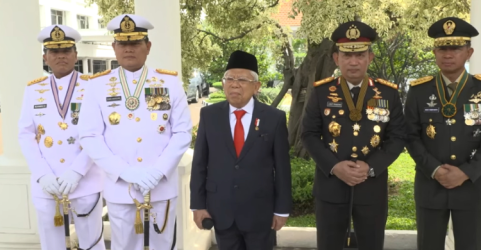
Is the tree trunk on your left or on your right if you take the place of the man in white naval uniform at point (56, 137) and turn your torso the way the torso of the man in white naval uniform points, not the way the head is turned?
on your left

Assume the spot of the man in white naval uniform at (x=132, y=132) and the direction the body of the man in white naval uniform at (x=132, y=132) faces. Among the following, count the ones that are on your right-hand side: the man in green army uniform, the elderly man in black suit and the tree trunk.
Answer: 0

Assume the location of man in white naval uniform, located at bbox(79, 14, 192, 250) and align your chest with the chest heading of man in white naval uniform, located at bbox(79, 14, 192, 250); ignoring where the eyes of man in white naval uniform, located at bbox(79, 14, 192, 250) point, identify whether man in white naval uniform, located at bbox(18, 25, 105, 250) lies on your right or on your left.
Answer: on your right

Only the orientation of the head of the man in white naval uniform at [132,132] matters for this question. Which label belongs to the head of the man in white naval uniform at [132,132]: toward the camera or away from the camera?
toward the camera

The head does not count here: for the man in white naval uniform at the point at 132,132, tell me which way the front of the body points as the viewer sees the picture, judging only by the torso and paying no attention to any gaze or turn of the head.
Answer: toward the camera

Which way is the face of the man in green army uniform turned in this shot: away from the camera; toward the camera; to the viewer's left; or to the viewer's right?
toward the camera

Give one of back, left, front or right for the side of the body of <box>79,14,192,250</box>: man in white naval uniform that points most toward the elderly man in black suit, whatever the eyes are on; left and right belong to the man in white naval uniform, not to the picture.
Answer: left

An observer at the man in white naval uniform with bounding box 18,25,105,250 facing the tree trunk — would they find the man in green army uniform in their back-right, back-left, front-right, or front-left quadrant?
front-right

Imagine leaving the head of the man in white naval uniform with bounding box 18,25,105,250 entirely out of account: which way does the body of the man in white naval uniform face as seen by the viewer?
toward the camera

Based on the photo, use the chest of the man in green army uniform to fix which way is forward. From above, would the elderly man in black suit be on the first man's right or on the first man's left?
on the first man's right

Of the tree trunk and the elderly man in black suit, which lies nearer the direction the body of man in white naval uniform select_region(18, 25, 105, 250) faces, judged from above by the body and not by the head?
the elderly man in black suit

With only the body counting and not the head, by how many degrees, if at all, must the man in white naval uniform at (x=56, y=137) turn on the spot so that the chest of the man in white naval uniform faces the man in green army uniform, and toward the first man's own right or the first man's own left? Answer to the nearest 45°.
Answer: approximately 45° to the first man's own left

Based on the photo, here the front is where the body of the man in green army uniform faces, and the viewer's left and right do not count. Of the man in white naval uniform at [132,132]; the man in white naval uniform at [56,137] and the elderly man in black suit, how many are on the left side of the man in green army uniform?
0

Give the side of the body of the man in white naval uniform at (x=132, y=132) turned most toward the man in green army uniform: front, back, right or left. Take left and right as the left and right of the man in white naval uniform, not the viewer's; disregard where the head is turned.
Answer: left
